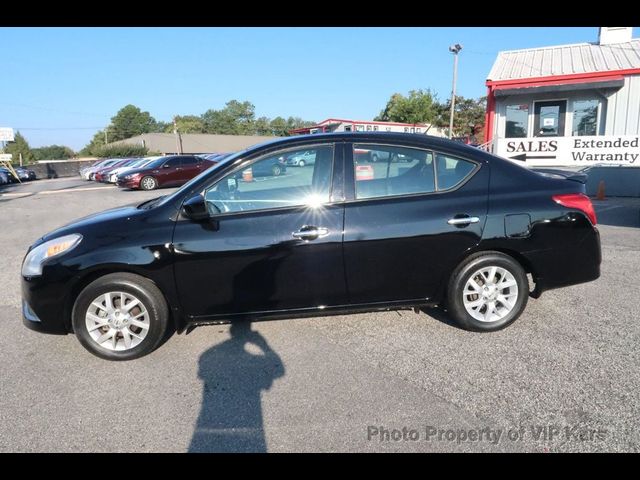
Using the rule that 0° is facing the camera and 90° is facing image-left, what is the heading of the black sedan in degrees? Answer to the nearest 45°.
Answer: approximately 90°

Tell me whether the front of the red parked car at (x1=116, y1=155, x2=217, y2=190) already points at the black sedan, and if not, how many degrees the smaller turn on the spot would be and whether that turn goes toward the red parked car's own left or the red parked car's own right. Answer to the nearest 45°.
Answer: approximately 45° to the red parked car's own left

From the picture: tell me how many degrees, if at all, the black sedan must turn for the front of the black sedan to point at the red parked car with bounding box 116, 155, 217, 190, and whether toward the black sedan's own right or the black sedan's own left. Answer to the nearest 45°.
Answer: approximately 90° to the black sedan's own right

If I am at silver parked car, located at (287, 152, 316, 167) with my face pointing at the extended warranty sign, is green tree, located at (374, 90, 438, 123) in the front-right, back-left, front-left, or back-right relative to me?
back-left

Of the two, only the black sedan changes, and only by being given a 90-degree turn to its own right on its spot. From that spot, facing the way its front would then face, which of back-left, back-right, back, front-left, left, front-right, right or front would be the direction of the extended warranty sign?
front-right

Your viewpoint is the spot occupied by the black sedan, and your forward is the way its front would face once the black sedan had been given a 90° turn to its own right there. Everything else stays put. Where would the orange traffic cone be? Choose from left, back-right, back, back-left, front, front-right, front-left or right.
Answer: front-right

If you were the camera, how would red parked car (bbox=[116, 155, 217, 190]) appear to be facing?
facing the viewer and to the left of the viewer

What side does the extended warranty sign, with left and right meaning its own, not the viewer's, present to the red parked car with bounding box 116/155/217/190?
right

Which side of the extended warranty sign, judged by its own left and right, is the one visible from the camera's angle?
front

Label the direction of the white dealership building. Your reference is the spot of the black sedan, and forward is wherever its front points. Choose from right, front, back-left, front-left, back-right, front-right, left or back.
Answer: back-right

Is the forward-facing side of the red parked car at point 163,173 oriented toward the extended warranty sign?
no
